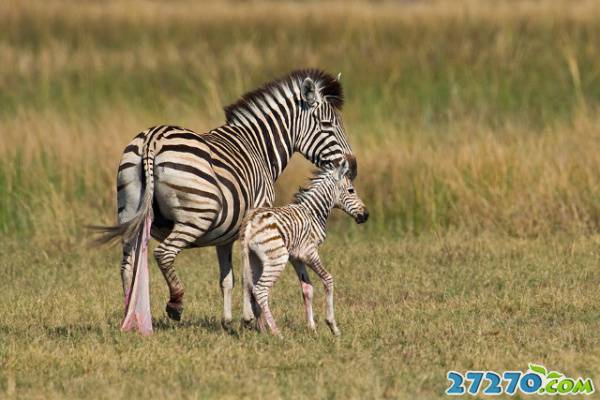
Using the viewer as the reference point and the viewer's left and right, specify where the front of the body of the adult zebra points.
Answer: facing away from the viewer and to the right of the viewer

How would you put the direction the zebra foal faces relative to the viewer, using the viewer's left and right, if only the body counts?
facing away from the viewer and to the right of the viewer

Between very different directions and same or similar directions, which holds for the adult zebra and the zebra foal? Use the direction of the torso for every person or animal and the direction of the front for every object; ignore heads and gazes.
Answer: same or similar directions
